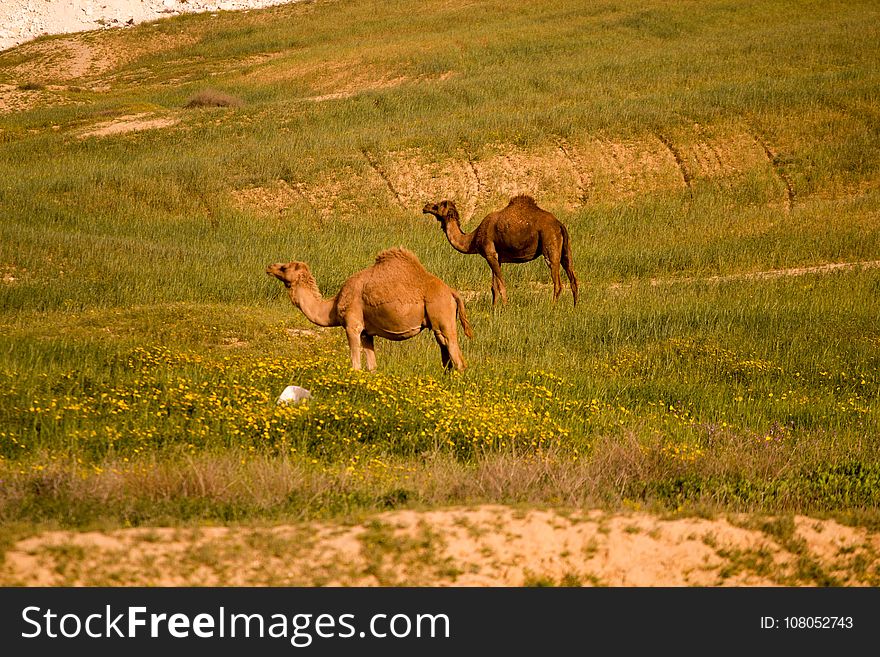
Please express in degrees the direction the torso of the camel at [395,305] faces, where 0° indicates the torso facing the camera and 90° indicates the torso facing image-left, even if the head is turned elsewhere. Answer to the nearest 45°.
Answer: approximately 90°

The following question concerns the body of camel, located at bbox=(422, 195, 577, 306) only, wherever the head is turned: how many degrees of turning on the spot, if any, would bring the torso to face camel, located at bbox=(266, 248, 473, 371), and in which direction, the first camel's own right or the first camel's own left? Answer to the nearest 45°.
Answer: approximately 90° to the first camel's own left

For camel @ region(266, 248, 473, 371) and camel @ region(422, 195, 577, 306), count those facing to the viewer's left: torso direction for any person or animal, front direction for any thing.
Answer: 2

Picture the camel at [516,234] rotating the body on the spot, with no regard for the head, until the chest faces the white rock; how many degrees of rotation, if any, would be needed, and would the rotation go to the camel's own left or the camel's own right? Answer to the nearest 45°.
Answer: approximately 90° to the camel's own left

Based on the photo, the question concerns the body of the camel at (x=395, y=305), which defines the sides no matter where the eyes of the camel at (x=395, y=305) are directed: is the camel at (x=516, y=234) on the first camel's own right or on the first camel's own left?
on the first camel's own right

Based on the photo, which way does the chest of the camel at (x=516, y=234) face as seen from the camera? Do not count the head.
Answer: to the viewer's left
